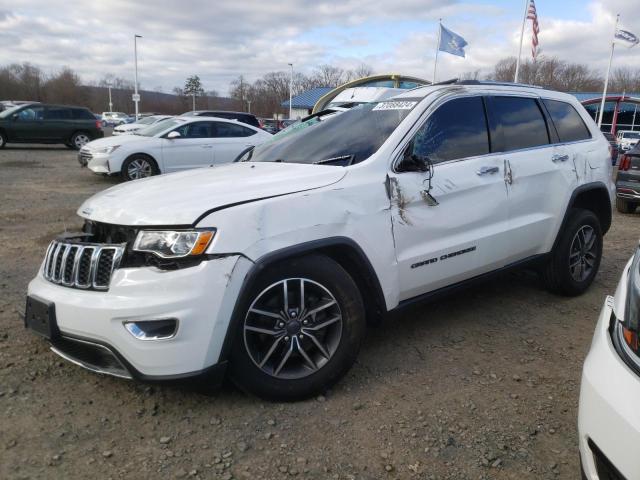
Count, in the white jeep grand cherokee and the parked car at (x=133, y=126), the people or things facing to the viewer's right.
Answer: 0

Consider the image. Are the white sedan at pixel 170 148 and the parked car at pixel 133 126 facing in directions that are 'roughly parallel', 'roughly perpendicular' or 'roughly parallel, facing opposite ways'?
roughly parallel

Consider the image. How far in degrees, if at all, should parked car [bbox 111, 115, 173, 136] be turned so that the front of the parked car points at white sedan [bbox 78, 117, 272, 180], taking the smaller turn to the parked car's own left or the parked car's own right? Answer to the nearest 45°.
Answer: approximately 45° to the parked car's own left

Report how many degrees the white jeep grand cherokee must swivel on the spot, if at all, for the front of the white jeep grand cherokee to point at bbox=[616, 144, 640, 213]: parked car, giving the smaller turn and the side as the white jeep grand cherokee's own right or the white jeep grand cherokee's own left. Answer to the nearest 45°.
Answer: approximately 180°

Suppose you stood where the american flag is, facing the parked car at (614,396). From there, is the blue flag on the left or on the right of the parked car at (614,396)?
right

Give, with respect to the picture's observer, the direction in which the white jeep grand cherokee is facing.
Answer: facing the viewer and to the left of the viewer

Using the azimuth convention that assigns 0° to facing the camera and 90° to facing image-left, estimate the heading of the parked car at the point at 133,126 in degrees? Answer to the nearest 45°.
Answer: approximately 45°

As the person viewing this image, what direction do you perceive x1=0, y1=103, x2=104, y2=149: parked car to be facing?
facing to the left of the viewer

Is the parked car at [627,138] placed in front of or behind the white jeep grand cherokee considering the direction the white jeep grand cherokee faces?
behind

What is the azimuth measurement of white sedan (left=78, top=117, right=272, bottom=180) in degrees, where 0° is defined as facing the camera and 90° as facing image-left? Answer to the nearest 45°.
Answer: approximately 45°

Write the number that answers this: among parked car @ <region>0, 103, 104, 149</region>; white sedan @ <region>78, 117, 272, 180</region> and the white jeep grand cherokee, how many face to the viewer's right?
0

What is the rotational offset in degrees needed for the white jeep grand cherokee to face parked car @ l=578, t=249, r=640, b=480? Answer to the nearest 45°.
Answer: approximately 90° to its left
